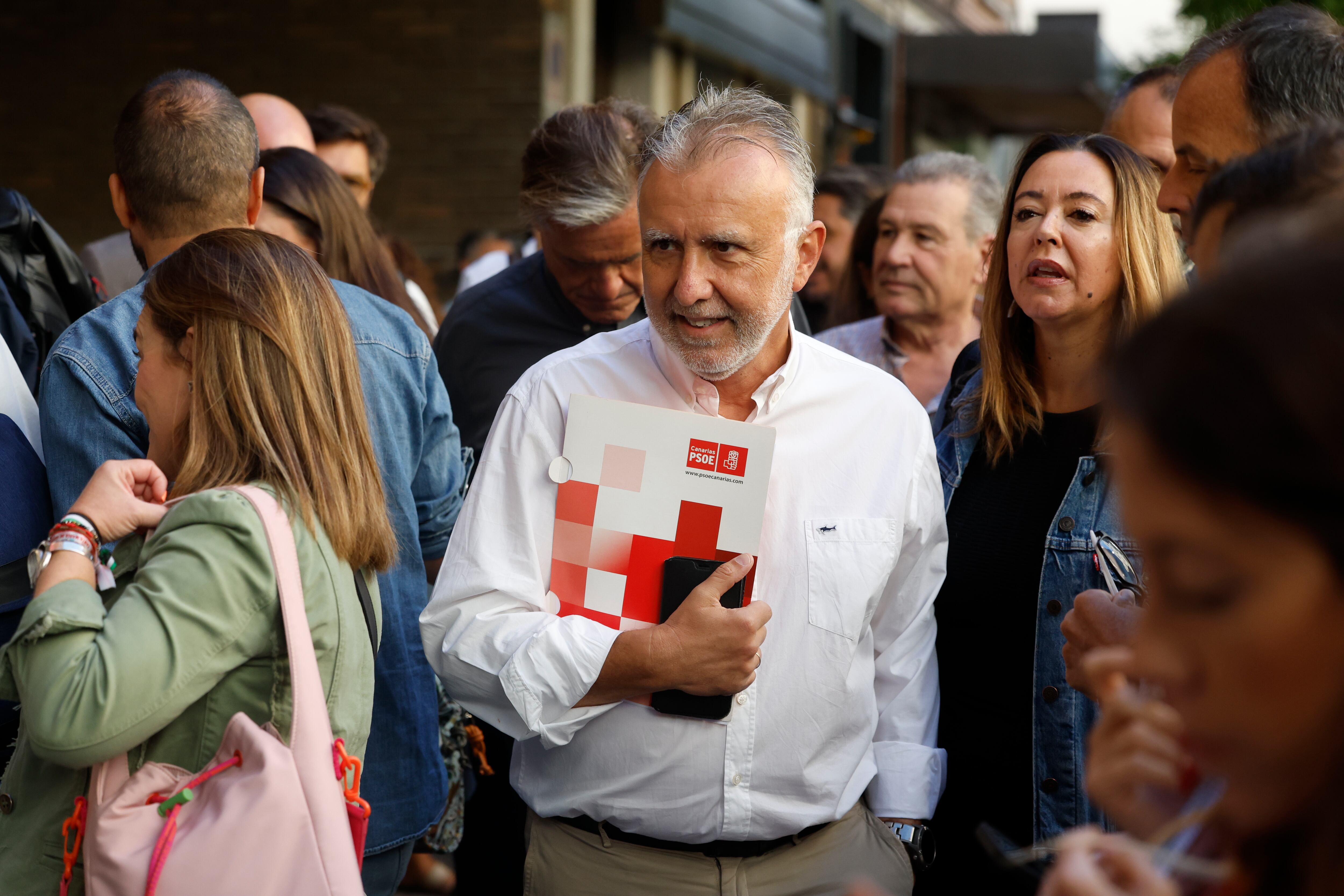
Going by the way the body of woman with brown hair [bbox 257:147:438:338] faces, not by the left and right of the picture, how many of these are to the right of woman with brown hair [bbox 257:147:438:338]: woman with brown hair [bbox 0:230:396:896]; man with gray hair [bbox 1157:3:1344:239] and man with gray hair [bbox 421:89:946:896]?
0

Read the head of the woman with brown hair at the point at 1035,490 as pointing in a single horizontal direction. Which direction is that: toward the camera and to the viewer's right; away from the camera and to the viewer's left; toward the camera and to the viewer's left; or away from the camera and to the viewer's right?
toward the camera and to the viewer's left

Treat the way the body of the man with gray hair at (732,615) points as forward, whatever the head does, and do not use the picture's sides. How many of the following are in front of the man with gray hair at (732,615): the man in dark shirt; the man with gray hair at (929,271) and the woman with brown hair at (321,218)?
0

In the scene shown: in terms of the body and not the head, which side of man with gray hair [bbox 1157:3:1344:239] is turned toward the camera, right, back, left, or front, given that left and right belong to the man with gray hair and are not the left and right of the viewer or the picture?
left

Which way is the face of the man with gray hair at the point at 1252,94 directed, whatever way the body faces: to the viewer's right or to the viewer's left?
to the viewer's left

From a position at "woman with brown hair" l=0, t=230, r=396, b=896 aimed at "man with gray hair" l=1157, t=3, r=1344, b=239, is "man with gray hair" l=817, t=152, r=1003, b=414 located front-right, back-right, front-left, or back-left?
front-left

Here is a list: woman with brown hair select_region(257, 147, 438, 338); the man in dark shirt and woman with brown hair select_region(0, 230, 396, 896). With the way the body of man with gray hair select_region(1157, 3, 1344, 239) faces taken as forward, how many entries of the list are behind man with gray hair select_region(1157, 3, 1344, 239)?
0

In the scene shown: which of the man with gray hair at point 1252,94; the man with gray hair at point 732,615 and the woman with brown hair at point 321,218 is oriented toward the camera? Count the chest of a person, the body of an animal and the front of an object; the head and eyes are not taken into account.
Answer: the man with gray hair at point 732,615

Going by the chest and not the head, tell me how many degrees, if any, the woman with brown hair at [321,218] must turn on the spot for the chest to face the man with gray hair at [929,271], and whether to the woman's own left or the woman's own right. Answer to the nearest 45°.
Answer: approximately 180°

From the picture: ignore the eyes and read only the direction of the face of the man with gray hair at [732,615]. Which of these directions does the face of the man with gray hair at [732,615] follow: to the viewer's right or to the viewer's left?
to the viewer's left

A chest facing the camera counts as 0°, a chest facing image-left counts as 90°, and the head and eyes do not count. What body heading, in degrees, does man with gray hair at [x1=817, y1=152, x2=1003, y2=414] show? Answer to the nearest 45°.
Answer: approximately 45°

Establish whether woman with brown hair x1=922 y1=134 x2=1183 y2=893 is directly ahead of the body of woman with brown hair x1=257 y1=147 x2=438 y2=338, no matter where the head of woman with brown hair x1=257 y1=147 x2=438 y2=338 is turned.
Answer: no

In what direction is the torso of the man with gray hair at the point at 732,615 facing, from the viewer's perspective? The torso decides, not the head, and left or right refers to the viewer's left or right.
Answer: facing the viewer

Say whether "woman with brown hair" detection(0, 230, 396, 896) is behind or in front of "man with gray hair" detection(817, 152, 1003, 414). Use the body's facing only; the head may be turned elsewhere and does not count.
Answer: in front

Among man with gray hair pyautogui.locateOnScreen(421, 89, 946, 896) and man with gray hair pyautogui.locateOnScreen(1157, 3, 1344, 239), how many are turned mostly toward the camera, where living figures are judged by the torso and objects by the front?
1

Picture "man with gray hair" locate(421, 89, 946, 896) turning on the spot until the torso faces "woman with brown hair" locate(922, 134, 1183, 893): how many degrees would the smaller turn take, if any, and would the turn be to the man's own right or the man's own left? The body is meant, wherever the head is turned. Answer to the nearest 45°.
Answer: approximately 135° to the man's own left

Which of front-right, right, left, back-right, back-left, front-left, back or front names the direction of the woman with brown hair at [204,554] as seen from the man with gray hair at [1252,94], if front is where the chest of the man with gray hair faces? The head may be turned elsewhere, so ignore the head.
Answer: front-left

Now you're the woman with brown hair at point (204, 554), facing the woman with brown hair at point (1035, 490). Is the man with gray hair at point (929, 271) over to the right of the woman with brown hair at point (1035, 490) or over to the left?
left

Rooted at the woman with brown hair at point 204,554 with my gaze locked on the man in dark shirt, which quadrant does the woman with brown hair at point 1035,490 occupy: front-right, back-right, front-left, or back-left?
front-right
